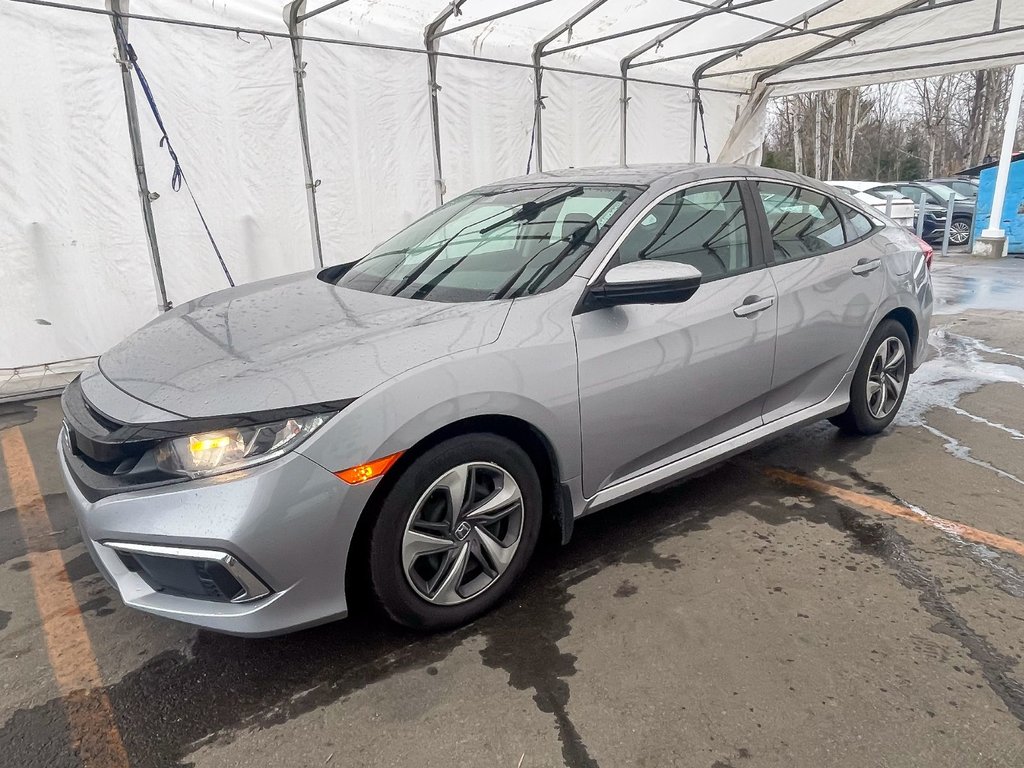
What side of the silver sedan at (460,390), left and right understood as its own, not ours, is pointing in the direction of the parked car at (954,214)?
back

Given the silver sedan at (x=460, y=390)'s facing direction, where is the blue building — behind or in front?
behind

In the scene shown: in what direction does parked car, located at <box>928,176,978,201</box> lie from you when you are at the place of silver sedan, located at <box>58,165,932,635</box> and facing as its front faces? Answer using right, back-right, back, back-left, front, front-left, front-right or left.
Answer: back

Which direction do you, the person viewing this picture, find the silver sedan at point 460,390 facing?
facing the viewer and to the left of the viewer
